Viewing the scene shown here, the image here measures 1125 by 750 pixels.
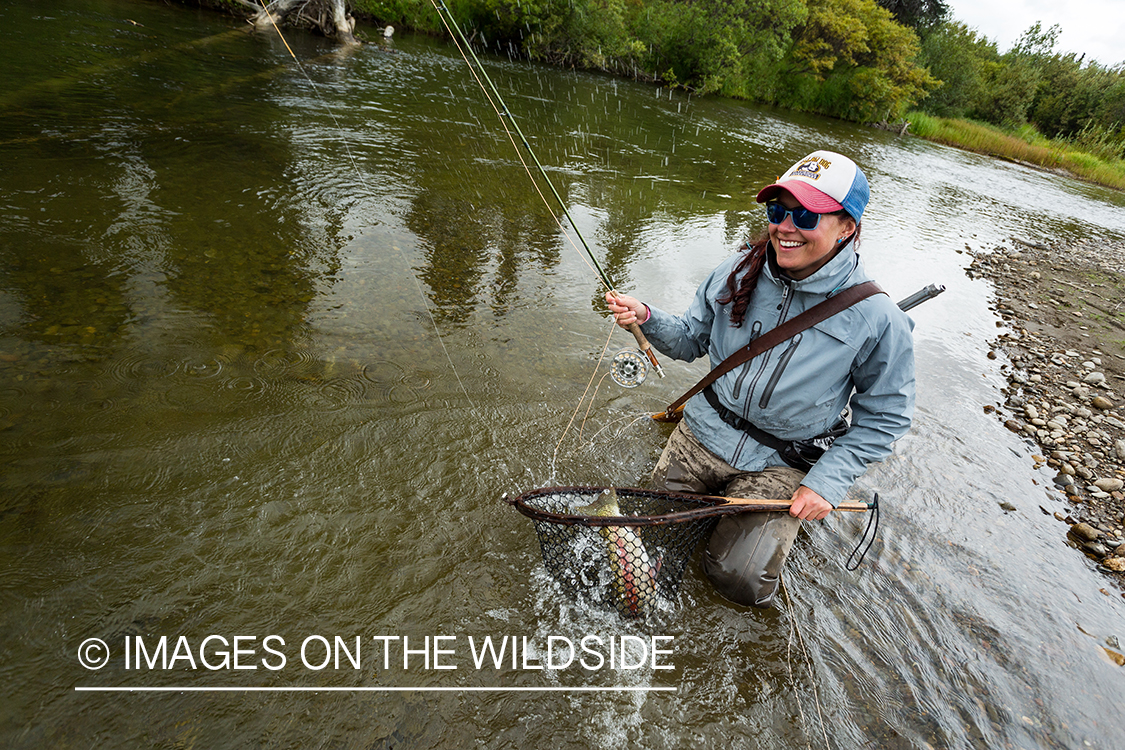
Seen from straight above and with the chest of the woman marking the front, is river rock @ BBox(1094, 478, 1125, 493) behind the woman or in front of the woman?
behind

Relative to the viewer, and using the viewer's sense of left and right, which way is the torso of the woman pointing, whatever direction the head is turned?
facing the viewer and to the left of the viewer

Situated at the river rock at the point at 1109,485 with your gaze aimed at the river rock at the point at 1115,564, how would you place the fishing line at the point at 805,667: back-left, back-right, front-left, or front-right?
front-right

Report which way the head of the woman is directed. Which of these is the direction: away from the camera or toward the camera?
toward the camera
